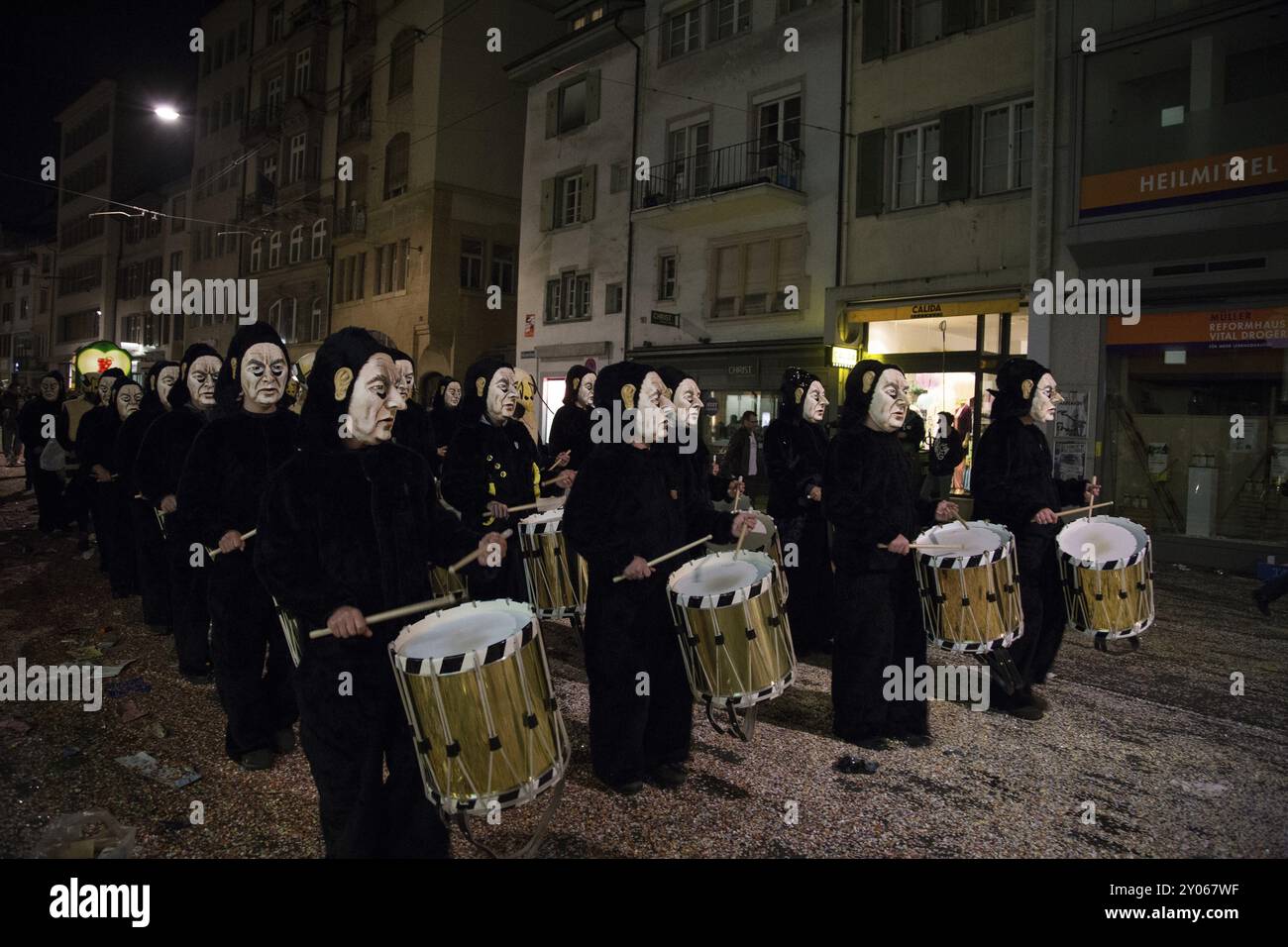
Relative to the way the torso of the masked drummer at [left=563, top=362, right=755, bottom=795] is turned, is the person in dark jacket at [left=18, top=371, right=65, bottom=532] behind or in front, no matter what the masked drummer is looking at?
behind

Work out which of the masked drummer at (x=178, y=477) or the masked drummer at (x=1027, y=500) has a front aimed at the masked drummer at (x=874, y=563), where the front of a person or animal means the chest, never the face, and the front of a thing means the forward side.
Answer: the masked drummer at (x=178, y=477)

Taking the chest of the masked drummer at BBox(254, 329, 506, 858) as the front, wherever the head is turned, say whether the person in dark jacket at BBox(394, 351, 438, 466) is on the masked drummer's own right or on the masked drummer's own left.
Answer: on the masked drummer's own left

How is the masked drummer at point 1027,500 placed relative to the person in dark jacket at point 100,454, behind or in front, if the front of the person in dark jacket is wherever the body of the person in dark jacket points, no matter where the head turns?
in front

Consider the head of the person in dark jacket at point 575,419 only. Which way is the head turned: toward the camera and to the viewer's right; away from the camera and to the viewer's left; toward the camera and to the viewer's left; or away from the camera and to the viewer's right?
toward the camera and to the viewer's right

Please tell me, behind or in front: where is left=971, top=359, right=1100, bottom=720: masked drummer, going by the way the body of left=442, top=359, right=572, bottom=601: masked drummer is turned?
in front

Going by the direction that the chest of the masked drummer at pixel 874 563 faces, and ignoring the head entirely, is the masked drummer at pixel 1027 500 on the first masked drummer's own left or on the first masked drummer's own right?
on the first masked drummer's own left

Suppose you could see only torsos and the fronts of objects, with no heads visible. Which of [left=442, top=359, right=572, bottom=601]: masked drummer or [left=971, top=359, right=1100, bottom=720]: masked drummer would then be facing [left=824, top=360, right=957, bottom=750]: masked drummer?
[left=442, top=359, right=572, bottom=601]: masked drummer

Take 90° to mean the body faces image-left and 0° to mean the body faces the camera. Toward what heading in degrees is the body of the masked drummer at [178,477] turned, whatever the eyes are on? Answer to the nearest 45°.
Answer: approximately 315°

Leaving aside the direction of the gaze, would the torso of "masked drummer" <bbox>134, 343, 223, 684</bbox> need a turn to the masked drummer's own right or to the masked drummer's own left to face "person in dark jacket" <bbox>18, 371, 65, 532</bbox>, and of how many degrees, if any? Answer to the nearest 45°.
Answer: approximately 135° to the masked drummer's own left

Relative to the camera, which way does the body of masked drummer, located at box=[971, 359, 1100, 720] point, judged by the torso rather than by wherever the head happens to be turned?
to the viewer's right
